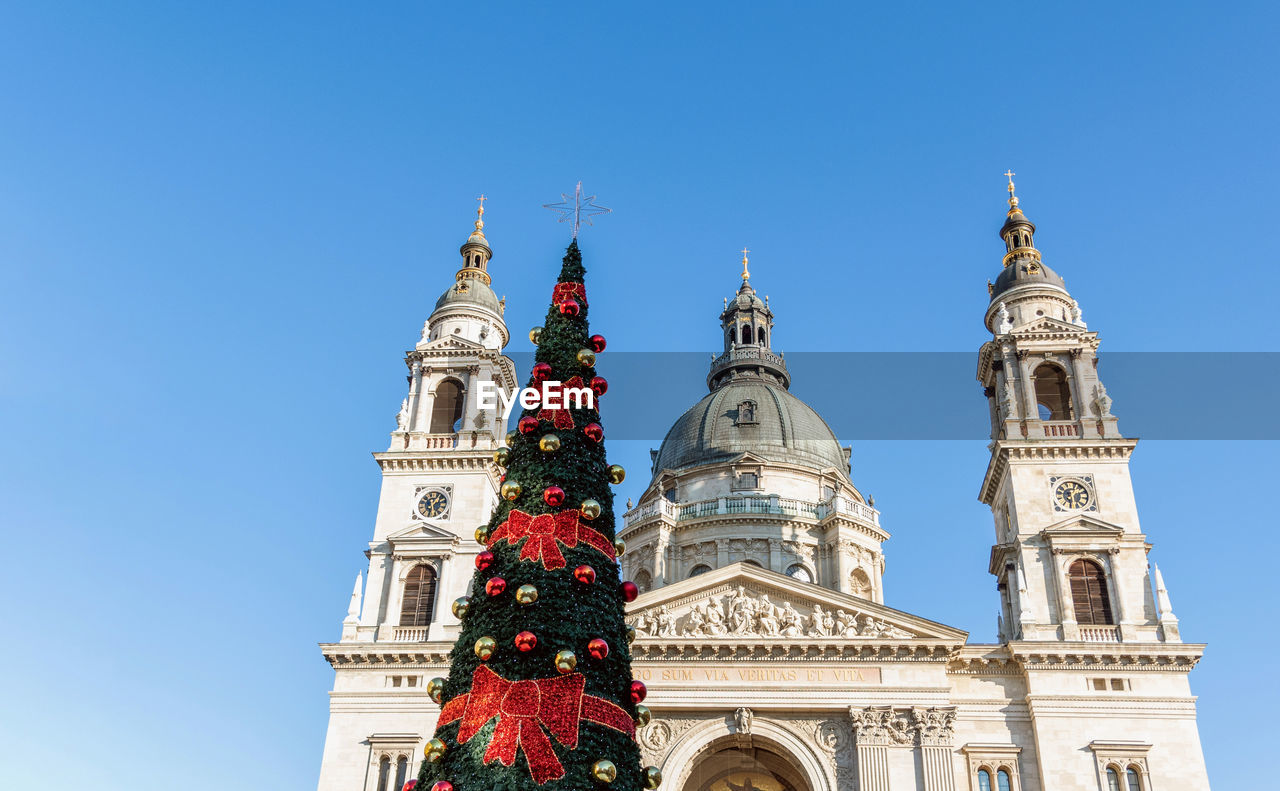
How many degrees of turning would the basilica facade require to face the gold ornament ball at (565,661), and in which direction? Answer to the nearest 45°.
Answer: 0° — it already faces it

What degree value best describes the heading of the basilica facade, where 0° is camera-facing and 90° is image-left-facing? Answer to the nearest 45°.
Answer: approximately 0°

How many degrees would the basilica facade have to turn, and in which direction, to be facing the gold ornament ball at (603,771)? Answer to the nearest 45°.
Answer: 0° — it already faces it

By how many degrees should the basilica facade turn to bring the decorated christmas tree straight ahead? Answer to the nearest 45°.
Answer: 0° — it already faces it
